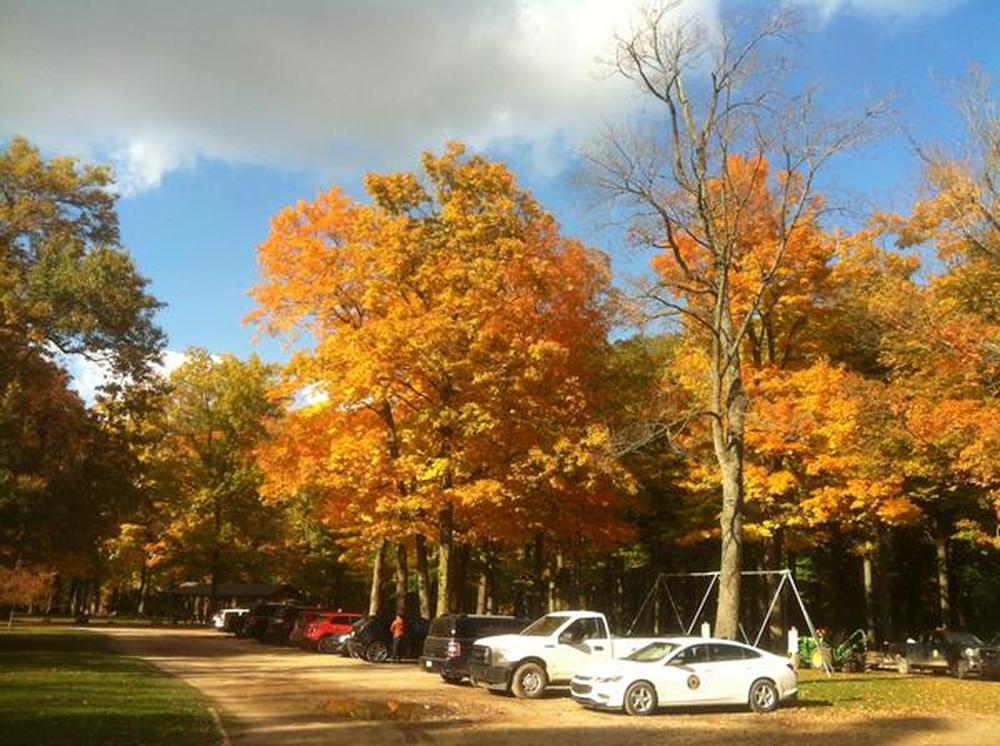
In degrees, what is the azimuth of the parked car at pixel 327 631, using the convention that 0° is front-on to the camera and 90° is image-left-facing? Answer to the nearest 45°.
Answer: approximately 45°

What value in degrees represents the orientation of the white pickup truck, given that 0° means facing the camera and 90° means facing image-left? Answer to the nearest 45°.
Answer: approximately 45°

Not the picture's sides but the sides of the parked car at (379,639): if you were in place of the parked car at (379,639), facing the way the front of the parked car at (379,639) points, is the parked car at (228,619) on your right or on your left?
on your right

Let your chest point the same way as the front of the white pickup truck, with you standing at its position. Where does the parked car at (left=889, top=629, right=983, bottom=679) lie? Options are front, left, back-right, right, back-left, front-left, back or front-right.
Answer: back

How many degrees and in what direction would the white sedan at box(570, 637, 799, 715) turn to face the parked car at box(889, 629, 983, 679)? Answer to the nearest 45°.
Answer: approximately 180°

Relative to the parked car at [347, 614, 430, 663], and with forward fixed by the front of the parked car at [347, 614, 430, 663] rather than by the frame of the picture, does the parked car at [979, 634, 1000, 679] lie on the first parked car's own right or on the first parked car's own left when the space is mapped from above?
on the first parked car's own left

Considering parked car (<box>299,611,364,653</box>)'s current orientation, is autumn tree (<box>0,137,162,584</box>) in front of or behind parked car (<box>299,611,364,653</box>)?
in front

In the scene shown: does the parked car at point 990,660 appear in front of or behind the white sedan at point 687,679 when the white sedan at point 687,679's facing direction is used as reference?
behind
